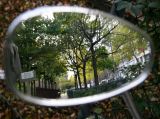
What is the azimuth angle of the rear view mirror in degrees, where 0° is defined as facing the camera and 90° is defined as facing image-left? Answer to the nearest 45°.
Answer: approximately 0°

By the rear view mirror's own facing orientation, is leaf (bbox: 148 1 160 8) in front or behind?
behind

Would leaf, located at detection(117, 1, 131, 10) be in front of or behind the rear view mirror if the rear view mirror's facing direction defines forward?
behind
